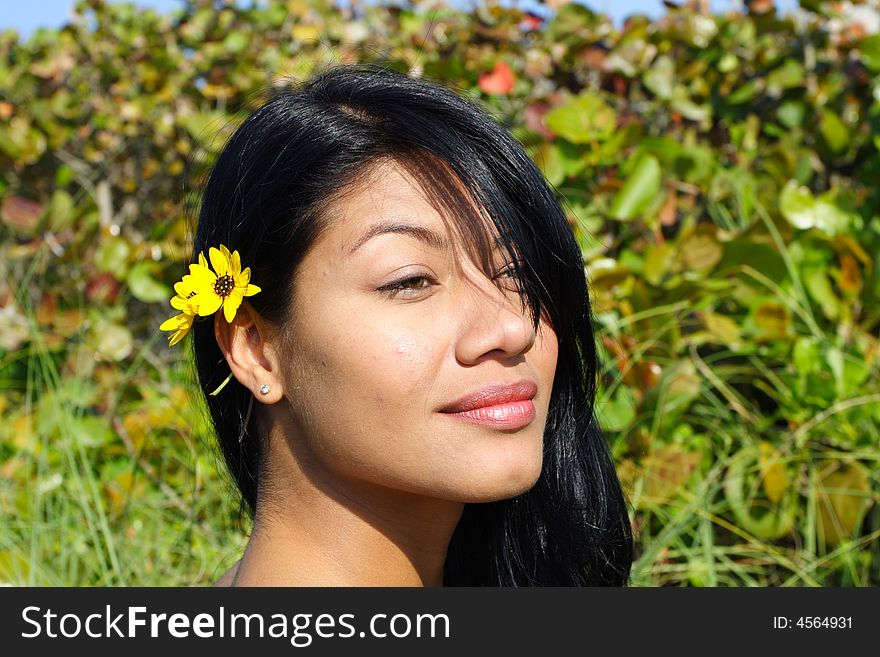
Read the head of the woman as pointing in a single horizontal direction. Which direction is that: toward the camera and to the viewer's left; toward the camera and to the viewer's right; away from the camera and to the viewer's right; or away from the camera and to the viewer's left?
toward the camera and to the viewer's right
